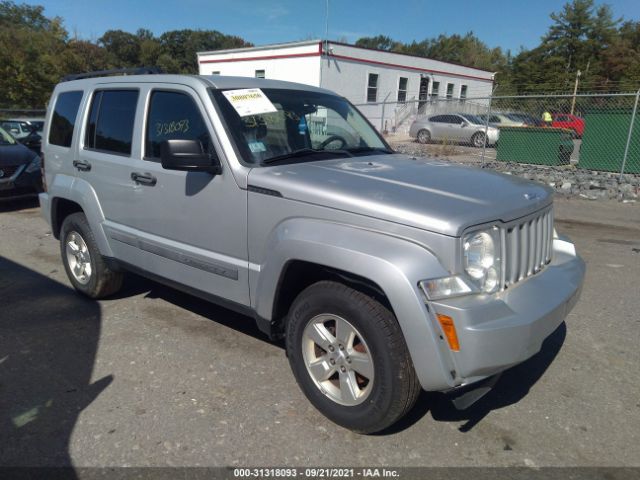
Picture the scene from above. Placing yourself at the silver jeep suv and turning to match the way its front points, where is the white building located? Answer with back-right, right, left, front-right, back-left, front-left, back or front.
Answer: back-left

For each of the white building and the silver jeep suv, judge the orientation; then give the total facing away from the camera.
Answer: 0

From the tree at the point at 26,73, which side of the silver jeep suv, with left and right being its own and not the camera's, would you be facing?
back

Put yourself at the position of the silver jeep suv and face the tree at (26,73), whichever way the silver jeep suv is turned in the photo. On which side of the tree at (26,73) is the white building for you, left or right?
right

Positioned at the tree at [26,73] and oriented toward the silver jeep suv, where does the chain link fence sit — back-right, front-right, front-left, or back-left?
front-left

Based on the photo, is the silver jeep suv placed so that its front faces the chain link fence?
no

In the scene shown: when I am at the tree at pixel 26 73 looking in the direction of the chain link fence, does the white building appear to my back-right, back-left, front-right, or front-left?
front-left
